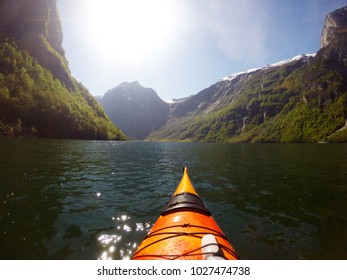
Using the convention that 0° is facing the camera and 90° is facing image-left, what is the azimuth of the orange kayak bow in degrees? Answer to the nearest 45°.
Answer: approximately 180°
